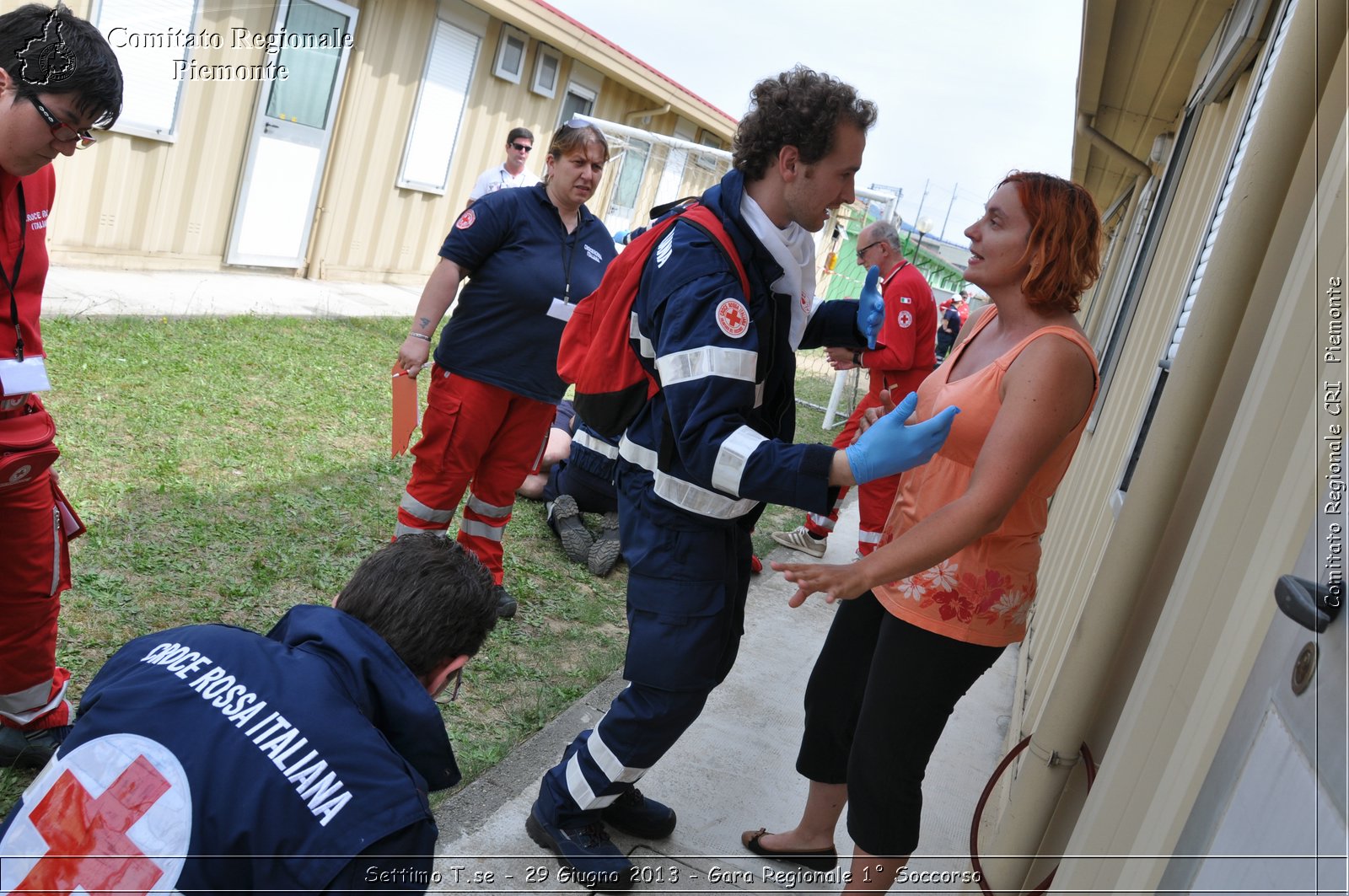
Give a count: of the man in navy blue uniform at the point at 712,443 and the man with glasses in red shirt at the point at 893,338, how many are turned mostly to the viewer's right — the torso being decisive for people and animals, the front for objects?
1

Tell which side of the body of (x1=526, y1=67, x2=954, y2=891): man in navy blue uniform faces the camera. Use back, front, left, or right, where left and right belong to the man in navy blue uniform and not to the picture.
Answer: right

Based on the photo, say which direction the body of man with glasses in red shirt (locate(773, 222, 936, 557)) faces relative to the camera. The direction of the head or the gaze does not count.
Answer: to the viewer's left

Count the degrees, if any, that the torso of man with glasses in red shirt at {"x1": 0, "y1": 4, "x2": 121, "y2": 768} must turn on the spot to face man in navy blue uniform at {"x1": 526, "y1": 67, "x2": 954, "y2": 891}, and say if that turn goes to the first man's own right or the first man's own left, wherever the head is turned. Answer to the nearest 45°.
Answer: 0° — they already face them

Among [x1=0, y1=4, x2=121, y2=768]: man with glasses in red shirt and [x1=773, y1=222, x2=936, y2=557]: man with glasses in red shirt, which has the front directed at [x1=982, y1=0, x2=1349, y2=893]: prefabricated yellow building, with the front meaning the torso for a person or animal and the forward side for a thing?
[x1=0, y1=4, x2=121, y2=768]: man with glasses in red shirt

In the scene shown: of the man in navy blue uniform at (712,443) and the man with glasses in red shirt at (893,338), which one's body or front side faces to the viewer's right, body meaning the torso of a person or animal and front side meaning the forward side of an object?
the man in navy blue uniform

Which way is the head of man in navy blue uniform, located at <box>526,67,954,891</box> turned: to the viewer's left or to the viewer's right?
to the viewer's right

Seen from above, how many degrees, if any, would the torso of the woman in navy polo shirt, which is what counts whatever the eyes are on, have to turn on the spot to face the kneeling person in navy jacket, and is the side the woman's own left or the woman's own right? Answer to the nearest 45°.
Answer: approximately 45° to the woman's own right

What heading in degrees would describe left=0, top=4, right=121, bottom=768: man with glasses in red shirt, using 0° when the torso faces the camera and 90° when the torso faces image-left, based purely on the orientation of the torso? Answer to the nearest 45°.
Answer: approximately 315°

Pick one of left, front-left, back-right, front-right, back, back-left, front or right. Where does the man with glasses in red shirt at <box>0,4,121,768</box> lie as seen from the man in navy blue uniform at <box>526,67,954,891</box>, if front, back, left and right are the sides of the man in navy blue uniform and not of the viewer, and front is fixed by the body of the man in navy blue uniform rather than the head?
back
